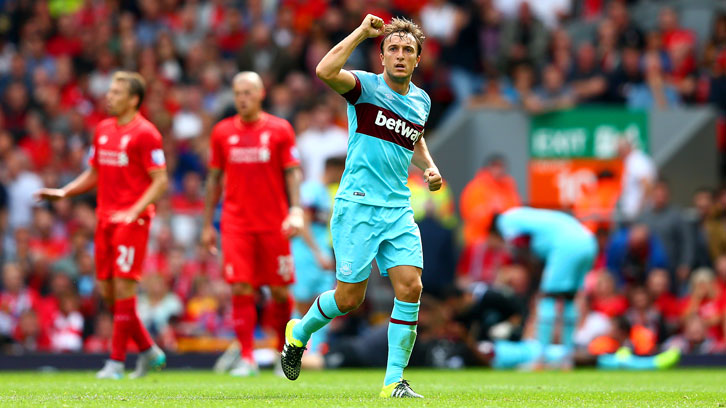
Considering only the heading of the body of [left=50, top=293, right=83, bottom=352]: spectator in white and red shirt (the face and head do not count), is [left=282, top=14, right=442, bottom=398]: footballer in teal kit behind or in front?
in front

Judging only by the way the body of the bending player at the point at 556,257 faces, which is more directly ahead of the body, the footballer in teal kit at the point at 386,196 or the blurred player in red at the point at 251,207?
the blurred player in red

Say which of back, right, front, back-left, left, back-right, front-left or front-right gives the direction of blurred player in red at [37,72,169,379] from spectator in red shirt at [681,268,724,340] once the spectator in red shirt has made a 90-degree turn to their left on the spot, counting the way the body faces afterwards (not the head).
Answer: back-right

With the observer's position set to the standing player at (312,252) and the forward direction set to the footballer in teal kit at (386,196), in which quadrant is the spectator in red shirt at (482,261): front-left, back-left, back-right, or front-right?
back-left

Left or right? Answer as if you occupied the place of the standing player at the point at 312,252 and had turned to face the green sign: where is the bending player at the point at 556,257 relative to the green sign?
right

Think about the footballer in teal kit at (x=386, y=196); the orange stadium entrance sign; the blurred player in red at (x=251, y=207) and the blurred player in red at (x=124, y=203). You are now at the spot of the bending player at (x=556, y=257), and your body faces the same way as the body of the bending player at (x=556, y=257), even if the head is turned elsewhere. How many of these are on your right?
1

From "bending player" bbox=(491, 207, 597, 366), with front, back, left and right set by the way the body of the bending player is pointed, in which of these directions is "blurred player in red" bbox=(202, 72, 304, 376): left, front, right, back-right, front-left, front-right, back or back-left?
front-left

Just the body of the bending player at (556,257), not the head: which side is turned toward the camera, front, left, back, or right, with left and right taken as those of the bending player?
left

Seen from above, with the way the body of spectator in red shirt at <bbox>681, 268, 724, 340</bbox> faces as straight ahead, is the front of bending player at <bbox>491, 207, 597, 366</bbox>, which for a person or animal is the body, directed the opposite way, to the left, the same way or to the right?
to the right

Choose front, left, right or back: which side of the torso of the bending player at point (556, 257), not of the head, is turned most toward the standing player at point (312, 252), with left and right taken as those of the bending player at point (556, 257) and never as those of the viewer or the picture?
front
